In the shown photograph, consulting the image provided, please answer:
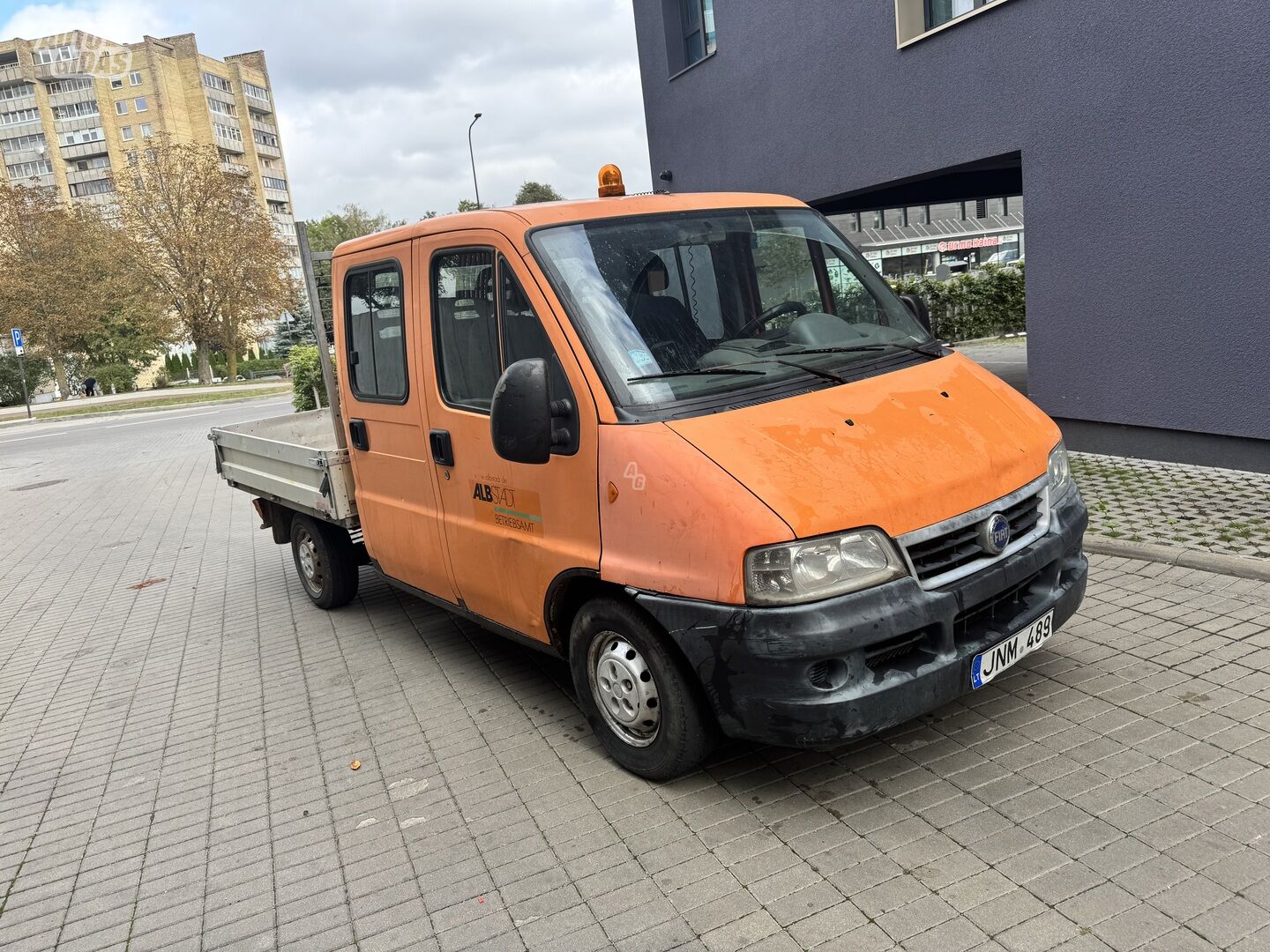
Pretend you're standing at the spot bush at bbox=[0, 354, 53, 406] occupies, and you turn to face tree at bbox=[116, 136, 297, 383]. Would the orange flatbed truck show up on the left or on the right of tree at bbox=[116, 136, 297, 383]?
right

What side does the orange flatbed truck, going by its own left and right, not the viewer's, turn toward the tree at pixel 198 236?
back

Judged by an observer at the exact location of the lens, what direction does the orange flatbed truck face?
facing the viewer and to the right of the viewer

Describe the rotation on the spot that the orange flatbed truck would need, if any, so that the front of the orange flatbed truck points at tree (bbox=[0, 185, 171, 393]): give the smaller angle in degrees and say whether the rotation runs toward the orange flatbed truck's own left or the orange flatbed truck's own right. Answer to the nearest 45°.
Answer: approximately 180°

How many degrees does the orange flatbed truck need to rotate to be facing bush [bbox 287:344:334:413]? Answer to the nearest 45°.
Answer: approximately 180°

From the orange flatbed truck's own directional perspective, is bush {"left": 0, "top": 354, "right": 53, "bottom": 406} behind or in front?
behind

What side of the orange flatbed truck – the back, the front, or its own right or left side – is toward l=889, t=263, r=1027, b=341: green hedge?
left
